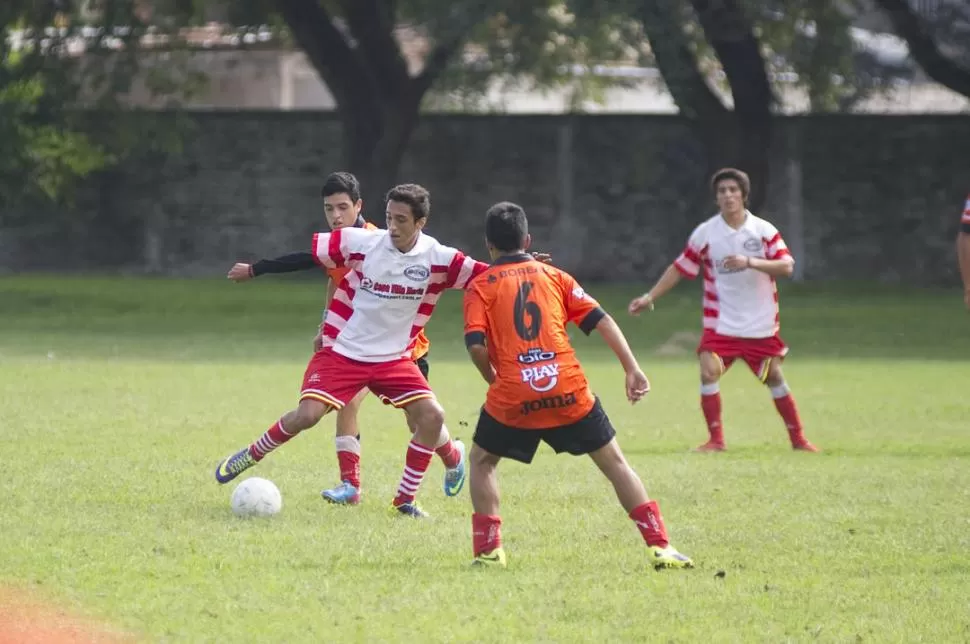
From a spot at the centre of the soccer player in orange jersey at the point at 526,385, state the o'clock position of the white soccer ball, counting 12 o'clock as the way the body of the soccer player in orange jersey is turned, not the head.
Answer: The white soccer ball is roughly at 10 o'clock from the soccer player in orange jersey.

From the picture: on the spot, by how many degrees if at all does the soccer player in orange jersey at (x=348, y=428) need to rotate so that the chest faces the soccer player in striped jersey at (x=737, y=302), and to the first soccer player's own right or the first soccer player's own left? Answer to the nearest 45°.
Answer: approximately 180°

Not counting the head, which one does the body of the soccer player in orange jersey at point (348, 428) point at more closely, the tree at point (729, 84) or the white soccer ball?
the white soccer ball

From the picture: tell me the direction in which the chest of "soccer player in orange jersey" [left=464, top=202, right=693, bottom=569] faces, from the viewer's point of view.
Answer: away from the camera

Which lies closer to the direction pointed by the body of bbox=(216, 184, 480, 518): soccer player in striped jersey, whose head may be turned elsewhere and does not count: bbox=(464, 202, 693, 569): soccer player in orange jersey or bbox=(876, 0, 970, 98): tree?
the soccer player in orange jersey

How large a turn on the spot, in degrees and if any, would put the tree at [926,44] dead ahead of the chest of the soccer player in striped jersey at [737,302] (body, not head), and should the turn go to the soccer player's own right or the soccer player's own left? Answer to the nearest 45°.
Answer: approximately 180°

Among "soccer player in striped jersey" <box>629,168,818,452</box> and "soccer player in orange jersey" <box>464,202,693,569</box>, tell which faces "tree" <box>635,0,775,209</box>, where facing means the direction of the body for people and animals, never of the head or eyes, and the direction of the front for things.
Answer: the soccer player in orange jersey

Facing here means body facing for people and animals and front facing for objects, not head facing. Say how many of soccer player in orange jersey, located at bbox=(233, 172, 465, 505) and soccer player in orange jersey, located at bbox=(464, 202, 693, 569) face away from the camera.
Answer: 1

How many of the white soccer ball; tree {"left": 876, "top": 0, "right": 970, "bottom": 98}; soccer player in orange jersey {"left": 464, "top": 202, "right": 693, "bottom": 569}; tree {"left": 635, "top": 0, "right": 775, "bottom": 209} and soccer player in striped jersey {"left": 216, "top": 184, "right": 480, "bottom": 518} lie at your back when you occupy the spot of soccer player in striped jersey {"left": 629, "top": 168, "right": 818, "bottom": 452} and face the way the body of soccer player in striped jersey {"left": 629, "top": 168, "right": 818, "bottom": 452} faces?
2
